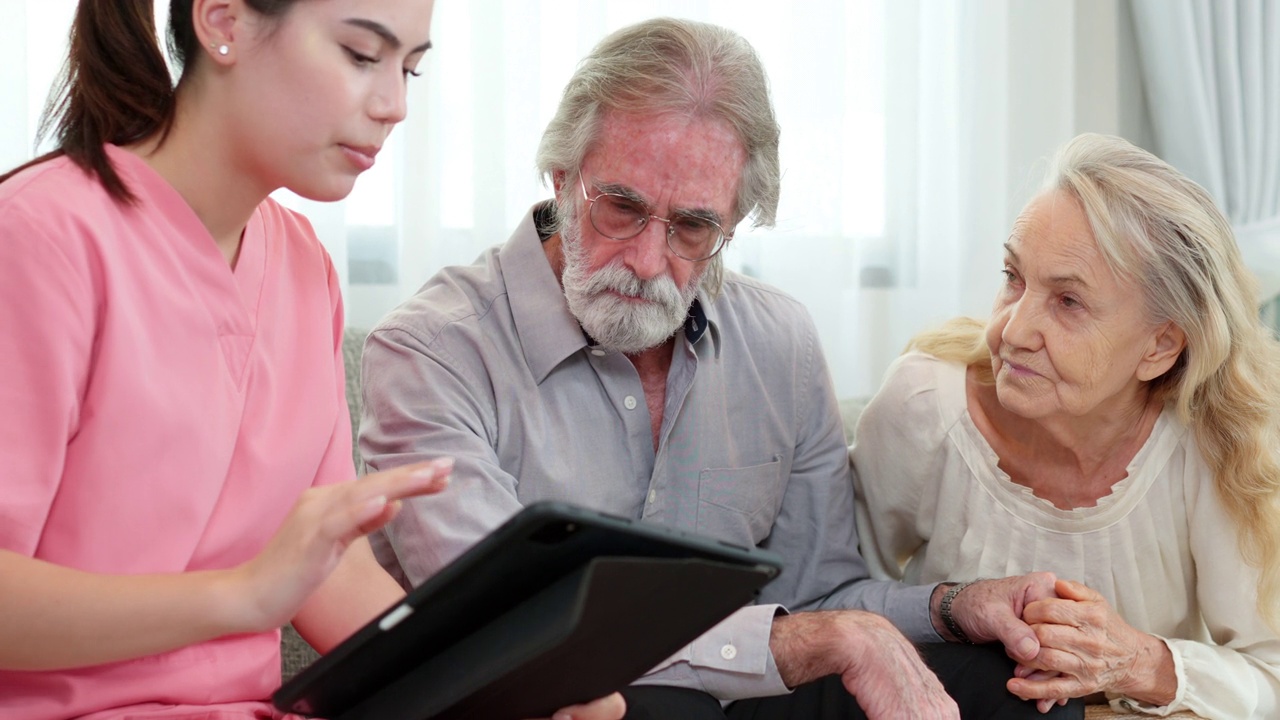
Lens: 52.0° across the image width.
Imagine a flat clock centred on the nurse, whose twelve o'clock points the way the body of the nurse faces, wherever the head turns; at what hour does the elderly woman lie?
The elderly woman is roughly at 10 o'clock from the nurse.

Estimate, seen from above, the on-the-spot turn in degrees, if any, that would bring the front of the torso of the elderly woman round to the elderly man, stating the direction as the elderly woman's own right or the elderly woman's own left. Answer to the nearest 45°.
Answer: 0° — they already face them

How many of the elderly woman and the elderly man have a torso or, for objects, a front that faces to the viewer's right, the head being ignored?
0

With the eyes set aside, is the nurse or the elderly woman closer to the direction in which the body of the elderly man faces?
the nurse

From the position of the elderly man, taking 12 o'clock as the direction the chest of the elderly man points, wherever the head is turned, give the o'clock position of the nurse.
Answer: The nurse is roughly at 1 o'clock from the elderly man.

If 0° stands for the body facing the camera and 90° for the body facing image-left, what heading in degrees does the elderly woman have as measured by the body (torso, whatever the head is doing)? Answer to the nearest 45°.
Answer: approximately 45°

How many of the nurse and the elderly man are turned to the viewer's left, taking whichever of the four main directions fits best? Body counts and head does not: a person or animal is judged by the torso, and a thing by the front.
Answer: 0

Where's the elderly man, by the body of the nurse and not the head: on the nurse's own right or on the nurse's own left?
on the nurse's own left

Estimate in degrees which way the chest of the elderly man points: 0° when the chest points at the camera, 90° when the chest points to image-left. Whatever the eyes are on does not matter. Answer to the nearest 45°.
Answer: approximately 0°
